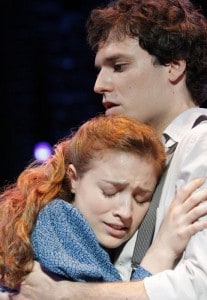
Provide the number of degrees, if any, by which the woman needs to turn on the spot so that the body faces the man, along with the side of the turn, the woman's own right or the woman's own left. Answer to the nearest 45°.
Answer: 0° — they already face them

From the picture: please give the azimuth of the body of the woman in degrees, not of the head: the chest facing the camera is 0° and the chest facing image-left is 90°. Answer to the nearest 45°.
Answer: approximately 315°
